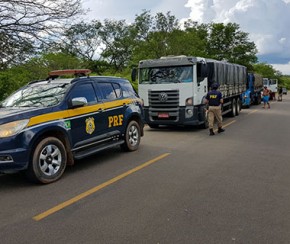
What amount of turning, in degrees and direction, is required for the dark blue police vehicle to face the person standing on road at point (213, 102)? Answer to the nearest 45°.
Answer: approximately 180°

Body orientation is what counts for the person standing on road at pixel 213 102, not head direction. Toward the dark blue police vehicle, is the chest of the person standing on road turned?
no

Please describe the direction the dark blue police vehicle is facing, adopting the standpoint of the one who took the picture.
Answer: facing the viewer and to the left of the viewer
